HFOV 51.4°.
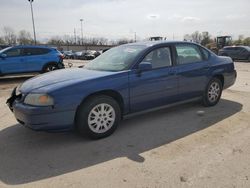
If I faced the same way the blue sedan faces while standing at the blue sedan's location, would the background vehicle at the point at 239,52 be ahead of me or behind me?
behind

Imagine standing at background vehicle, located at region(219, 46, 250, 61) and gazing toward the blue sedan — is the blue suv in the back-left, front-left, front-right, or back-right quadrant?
front-right

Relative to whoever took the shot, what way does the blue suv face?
facing to the left of the viewer

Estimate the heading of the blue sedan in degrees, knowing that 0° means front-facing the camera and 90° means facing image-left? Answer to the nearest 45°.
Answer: approximately 45°

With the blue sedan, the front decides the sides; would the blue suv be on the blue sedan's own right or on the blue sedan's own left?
on the blue sedan's own right

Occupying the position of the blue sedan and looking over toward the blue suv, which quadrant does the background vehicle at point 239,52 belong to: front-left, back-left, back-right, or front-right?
front-right

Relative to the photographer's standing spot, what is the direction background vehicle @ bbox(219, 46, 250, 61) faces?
facing to the left of the viewer

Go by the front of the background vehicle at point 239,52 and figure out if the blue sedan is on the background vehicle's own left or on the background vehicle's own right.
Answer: on the background vehicle's own left
